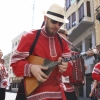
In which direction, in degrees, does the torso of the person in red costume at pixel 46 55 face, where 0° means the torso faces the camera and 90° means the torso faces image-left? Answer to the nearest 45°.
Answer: approximately 315°

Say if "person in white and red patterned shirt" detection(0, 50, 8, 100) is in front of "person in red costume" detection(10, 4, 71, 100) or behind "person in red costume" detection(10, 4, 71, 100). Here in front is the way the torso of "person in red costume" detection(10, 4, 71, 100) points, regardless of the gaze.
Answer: behind
